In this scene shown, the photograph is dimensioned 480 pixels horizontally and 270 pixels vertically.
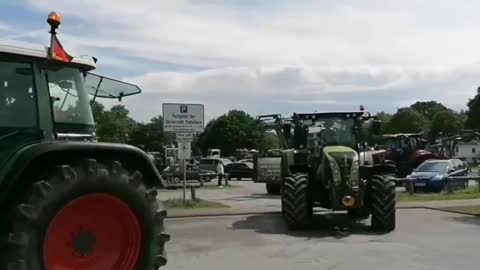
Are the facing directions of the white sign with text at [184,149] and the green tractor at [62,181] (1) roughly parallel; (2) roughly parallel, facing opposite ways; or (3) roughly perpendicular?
roughly perpendicular

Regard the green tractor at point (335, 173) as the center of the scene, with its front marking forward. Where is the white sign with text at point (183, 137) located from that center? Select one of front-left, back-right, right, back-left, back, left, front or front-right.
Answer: back-right

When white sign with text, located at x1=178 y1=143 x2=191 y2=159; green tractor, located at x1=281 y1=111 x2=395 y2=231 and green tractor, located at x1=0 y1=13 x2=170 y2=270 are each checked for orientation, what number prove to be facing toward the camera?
2

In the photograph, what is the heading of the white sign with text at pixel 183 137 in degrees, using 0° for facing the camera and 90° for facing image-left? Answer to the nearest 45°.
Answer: approximately 0°

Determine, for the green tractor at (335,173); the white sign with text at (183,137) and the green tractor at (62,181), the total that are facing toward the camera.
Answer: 2

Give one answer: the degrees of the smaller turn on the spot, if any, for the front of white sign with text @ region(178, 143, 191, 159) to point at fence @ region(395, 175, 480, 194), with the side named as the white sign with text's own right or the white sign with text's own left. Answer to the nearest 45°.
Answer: approximately 90° to the white sign with text's own left
